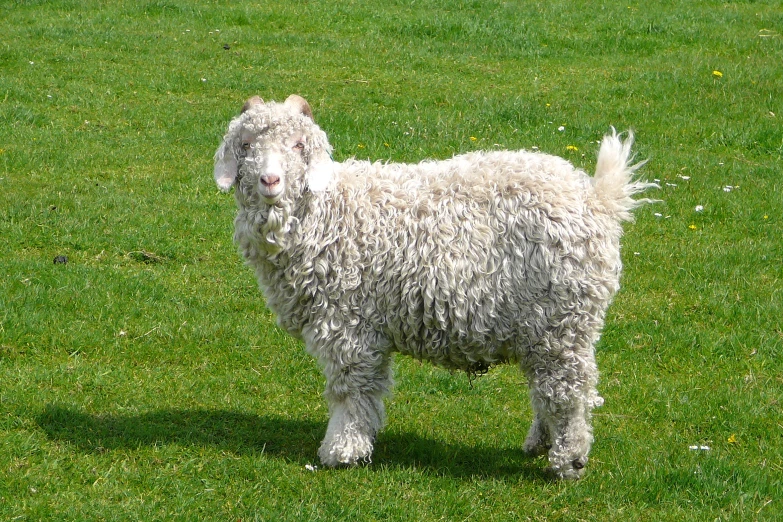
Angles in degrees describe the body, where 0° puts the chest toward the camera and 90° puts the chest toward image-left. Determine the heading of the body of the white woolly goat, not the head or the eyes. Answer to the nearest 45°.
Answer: approximately 90°
